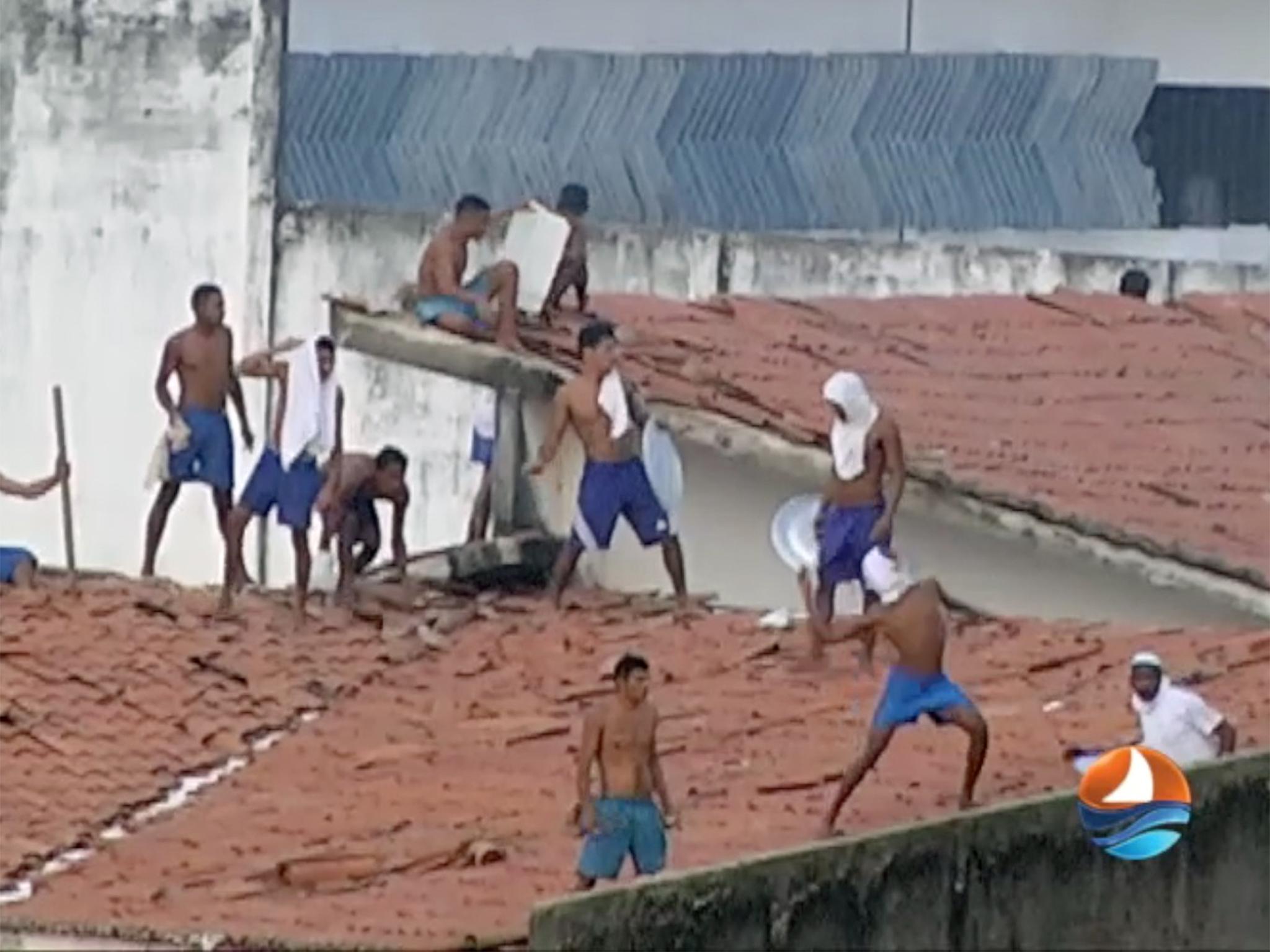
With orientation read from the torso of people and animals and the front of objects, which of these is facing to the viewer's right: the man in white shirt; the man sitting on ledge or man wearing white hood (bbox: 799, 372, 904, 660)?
the man sitting on ledge

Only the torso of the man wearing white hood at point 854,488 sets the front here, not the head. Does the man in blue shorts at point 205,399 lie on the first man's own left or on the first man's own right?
on the first man's own right

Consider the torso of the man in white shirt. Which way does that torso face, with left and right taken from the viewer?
facing the viewer and to the left of the viewer

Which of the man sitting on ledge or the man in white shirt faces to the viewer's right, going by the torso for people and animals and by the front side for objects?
the man sitting on ledge

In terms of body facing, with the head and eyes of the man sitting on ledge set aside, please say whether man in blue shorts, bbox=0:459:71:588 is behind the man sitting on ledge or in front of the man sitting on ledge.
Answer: behind

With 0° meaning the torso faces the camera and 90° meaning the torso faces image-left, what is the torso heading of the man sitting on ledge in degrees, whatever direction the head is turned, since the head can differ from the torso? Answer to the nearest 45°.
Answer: approximately 270°

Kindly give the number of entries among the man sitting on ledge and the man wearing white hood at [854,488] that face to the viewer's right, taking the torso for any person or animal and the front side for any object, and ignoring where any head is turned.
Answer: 1
